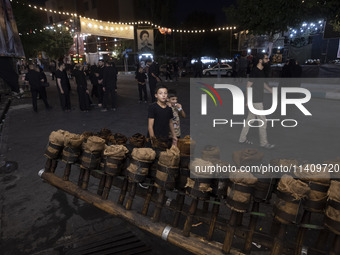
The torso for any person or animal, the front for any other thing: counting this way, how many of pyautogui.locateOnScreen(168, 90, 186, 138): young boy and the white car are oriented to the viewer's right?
0

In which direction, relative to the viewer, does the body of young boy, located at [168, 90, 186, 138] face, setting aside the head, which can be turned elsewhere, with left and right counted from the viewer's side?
facing the viewer and to the left of the viewer

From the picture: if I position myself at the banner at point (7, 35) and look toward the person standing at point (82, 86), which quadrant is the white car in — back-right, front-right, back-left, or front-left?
front-left

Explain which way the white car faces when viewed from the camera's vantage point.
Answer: facing to the left of the viewer

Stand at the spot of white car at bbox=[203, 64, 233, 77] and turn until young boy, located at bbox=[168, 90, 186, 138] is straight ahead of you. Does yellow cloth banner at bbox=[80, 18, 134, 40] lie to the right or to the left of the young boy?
right

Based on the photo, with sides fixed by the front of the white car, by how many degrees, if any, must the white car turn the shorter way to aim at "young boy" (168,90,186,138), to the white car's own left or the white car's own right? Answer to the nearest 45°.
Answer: approximately 90° to the white car's own left

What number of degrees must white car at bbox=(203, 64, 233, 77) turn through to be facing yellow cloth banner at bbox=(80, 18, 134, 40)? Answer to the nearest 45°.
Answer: approximately 45° to its left

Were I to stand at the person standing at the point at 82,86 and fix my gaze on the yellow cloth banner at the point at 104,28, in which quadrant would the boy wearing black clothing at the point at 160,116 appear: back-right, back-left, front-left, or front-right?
back-right

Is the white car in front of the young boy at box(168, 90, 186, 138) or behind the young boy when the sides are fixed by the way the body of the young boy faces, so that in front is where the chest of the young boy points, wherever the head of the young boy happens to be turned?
behind

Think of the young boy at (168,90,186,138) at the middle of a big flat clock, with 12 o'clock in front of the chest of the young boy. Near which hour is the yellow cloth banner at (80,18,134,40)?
The yellow cloth banner is roughly at 4 o'clock from the young boy.
